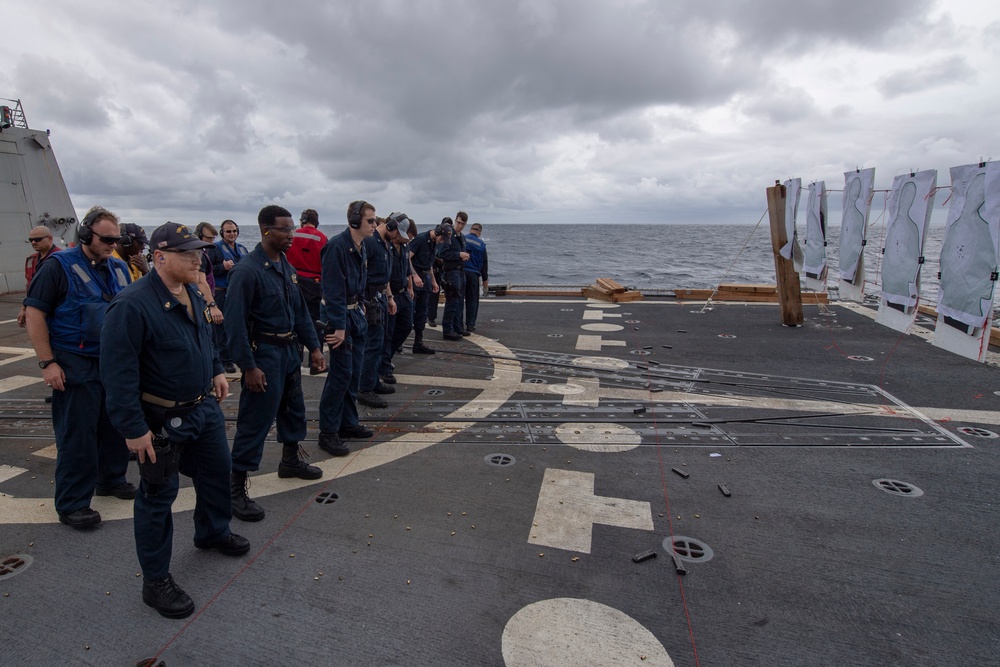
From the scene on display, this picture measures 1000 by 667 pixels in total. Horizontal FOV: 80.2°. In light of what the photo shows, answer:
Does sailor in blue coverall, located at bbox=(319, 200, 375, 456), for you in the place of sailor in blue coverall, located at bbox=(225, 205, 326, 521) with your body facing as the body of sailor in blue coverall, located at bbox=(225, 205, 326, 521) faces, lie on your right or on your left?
on your left

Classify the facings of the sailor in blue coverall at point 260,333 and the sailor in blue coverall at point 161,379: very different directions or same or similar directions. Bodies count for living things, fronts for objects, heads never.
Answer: same or similar directions

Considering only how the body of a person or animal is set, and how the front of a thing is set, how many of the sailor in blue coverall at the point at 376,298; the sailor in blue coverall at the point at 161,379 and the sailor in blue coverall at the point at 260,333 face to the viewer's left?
0

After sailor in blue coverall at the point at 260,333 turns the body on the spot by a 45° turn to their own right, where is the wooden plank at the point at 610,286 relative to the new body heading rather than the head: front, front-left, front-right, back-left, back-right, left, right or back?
back-left

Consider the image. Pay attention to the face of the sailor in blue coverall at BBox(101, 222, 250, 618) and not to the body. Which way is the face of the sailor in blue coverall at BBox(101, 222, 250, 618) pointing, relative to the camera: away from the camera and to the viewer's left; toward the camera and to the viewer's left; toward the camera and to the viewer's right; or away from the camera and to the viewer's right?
toward the camera and to the viewer's right

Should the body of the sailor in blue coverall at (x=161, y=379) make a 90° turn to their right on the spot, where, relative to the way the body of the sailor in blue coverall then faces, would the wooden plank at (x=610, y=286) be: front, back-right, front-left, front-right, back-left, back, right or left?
back

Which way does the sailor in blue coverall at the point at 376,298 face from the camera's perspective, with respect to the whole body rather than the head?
to the viewer's right

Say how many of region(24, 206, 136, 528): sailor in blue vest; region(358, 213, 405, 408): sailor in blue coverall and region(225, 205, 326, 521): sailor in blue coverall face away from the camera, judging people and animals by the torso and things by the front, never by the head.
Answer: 0

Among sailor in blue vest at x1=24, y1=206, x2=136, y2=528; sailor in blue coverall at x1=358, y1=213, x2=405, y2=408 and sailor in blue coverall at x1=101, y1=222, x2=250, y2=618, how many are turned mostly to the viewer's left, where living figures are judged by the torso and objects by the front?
0

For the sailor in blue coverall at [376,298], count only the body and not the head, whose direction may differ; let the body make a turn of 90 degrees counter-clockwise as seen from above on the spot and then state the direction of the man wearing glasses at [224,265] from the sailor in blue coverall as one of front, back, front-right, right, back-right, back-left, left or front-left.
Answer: front-left

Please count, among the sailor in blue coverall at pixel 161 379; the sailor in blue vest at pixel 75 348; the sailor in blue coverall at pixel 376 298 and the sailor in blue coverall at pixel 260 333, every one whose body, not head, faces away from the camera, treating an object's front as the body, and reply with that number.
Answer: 0

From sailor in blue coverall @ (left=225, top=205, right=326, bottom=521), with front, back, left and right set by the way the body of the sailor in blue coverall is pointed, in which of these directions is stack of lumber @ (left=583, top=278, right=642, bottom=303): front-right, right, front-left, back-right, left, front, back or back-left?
left

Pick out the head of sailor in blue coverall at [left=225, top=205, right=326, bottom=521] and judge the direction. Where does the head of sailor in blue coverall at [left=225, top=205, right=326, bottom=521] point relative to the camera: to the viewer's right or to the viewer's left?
to the viewer's right

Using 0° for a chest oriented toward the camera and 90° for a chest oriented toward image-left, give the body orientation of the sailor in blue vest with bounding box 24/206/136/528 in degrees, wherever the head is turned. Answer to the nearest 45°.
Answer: approximately 315°

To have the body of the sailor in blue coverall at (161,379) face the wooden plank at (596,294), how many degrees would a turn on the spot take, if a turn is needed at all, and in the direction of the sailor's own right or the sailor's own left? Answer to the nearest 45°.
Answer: approximately 90° to the sailor's own left

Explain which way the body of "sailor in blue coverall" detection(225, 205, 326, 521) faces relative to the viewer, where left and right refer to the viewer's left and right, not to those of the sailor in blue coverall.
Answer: facing the viewer and to the right of the viewer

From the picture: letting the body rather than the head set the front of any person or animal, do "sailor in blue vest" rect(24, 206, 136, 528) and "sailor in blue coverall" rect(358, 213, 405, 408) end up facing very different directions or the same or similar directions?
same or similar directions

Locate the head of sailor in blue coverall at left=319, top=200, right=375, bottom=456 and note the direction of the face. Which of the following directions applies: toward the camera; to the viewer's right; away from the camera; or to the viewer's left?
to the viewer's right
